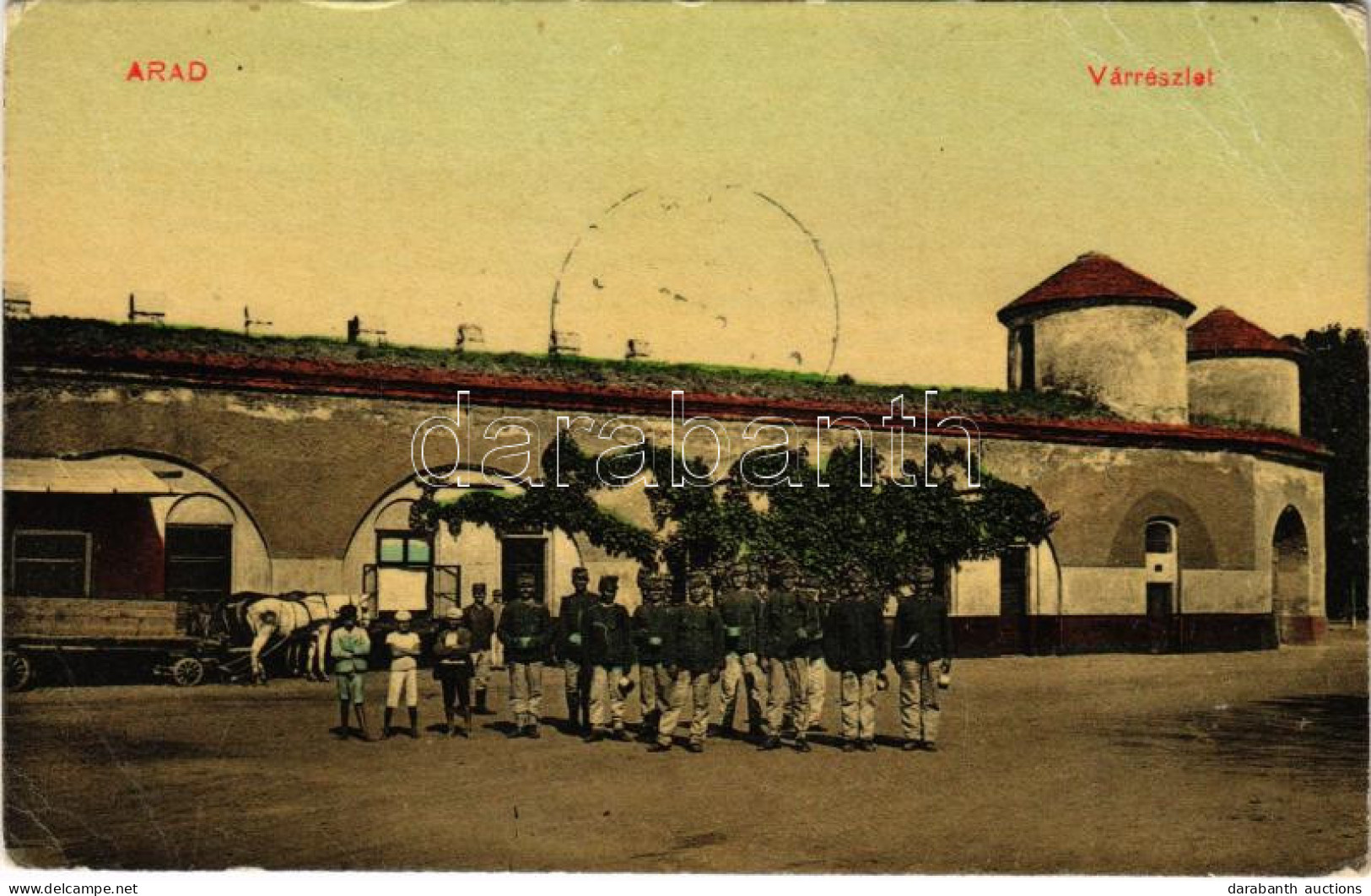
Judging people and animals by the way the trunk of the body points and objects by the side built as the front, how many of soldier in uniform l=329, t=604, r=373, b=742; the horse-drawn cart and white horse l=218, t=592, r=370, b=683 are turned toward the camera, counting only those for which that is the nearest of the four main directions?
1

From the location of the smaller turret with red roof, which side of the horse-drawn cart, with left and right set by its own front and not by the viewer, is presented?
front

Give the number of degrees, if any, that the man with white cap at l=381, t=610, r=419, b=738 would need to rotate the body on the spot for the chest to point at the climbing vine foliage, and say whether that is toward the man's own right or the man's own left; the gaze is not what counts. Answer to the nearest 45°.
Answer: approximately 135° to the man's own left

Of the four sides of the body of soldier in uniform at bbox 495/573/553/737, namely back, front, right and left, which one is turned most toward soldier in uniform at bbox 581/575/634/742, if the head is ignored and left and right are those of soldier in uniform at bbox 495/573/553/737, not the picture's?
left

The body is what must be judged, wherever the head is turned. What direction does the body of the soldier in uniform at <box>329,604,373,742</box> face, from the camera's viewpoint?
toward the camera

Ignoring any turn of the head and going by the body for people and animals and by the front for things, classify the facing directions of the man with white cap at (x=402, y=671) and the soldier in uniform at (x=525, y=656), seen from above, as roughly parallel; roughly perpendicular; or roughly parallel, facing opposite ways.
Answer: roughly parallel

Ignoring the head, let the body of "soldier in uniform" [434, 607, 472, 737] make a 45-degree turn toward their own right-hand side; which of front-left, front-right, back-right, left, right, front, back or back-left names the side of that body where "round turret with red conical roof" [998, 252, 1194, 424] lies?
back

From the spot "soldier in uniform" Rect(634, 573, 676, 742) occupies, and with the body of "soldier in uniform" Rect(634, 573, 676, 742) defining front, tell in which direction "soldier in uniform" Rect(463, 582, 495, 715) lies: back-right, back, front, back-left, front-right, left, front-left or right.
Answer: back-right

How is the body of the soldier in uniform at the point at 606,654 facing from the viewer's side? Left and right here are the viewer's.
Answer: facing the viewer

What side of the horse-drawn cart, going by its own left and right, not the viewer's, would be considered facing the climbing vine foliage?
front

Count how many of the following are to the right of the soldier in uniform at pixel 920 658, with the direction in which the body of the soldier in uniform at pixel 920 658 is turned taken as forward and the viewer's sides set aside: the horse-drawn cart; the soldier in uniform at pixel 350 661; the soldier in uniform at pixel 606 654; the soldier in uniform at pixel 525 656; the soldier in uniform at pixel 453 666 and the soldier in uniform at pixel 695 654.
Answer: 6

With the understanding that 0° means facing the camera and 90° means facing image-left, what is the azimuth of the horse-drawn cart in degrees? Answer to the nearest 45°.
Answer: approximately 270°

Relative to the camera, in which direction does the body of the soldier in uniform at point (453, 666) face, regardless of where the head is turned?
toward the camera

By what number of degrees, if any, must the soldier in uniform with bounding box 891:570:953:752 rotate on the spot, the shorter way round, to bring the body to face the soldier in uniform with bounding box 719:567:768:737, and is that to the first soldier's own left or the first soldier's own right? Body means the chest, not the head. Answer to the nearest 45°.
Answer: approximately 90° to the first soldier's own right

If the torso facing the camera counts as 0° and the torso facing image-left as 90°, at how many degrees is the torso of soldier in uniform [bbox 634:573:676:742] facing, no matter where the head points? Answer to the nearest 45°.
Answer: approximately 0°

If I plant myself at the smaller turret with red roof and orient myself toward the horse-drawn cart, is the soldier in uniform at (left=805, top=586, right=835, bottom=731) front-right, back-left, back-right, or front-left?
front-left

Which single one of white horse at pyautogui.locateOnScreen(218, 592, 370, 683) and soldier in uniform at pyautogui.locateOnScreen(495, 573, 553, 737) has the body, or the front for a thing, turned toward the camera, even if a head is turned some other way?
the soldier in uniform

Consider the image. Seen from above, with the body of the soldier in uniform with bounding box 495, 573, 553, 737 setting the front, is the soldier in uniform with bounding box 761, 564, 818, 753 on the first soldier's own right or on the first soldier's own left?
on the first soldier's own left
